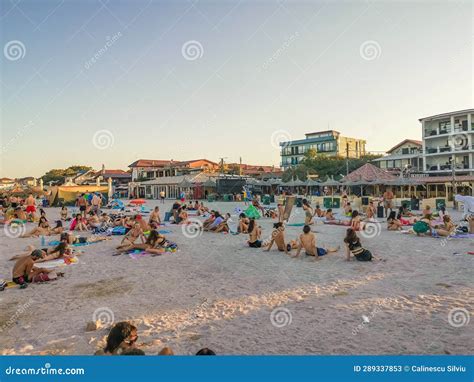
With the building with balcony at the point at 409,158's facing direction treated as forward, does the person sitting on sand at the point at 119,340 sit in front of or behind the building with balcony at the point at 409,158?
in front

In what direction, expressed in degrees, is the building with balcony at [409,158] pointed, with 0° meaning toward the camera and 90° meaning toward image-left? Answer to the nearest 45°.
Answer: approximately 45°
